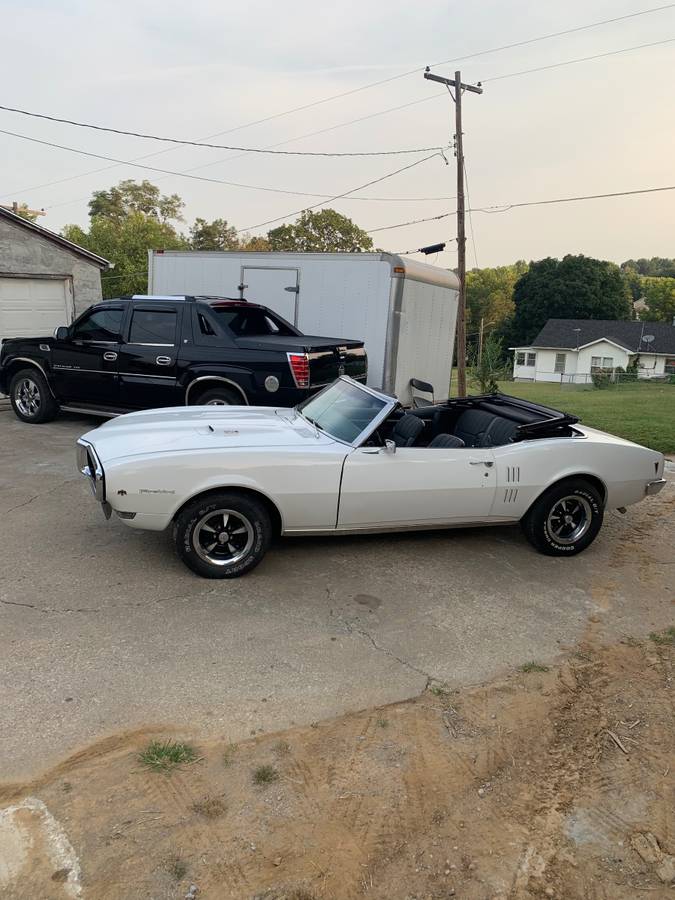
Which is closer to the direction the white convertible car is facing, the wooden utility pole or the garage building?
the garage building

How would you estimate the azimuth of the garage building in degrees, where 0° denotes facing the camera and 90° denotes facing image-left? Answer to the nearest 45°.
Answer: approximately 0°

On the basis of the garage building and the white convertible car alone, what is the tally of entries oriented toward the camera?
1

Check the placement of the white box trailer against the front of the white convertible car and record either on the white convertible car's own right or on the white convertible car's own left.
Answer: on the white convertible car's own right

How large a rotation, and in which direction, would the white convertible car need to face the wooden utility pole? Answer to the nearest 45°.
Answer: approximately 90° to its right

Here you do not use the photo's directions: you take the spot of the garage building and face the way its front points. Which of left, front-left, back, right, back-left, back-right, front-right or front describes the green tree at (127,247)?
back

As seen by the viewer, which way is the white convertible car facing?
to the viewer's left

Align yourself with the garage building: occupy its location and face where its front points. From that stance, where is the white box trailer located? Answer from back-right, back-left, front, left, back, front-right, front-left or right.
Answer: front-left

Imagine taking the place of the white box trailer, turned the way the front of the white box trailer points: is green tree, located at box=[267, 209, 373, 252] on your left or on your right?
on your left
